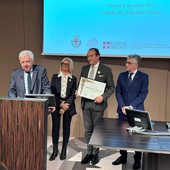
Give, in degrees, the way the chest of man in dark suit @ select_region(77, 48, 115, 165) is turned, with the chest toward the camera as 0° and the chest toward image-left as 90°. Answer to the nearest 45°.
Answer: approximately 45°

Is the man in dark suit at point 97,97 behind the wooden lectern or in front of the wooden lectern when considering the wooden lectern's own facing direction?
behind

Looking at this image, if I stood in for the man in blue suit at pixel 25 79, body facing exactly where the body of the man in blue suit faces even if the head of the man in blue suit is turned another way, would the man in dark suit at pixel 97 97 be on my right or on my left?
on my left

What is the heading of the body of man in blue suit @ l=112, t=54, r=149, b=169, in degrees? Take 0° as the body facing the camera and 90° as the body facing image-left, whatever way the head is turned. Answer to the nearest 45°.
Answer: approximately 45°

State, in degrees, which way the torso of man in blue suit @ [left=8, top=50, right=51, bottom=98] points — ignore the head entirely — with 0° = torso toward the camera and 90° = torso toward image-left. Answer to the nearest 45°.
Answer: approximately 0°

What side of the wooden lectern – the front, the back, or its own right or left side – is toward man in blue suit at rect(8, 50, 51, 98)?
back

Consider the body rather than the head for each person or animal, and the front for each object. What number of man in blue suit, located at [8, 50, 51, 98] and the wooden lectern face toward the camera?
2
